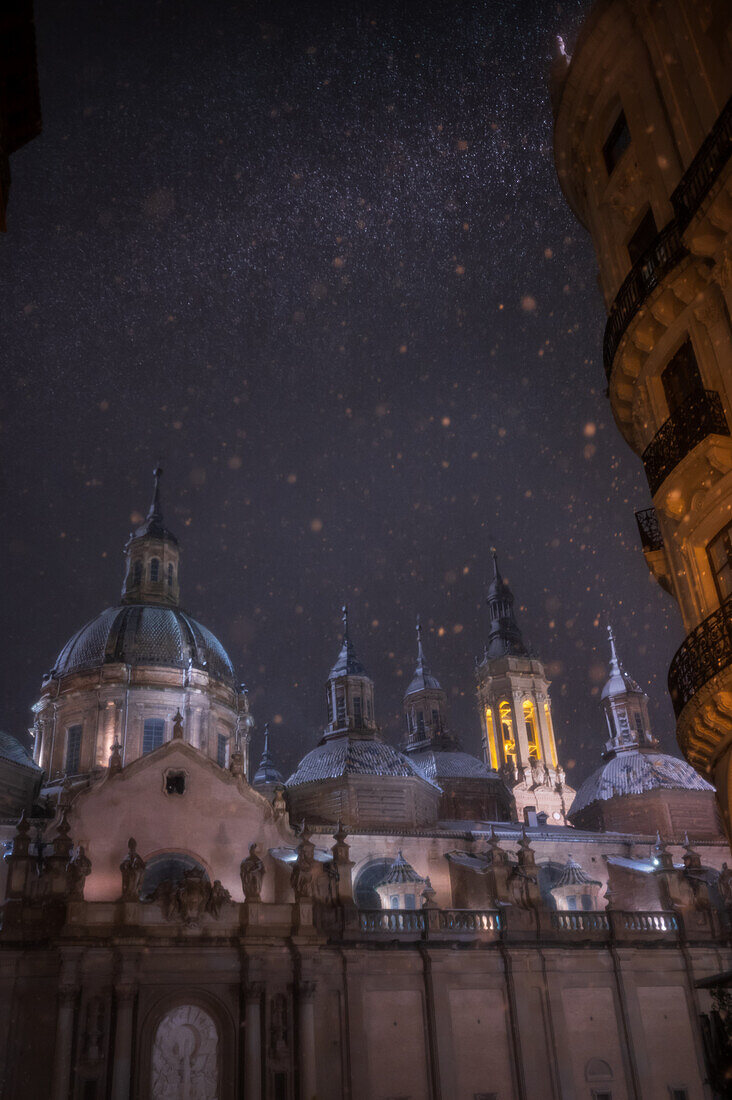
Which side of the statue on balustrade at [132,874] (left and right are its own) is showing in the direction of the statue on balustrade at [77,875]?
right

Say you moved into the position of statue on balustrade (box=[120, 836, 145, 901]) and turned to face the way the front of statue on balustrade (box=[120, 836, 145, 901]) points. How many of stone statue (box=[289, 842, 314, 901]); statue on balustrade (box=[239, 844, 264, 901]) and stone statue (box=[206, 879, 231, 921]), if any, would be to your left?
3

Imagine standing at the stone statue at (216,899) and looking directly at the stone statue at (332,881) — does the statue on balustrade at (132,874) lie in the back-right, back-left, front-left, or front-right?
back-left

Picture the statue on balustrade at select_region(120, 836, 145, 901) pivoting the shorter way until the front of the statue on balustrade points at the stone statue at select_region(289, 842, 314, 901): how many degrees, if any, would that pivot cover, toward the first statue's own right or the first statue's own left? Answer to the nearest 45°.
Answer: approximately 90° to the first statue's own left

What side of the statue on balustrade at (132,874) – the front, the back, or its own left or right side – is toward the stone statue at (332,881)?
left

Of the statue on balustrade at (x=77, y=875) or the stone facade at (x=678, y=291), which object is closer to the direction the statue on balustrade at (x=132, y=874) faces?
the stone facade

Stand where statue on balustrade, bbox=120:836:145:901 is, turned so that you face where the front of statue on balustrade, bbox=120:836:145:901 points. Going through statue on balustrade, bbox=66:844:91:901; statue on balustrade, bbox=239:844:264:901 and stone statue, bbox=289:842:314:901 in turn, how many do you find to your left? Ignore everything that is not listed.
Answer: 2

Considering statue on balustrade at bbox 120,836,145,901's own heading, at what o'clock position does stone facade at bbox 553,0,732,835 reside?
The stone facade is roughly at 11 o'clock from the statue on balustrade.

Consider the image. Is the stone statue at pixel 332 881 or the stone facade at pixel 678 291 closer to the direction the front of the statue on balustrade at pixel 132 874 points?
the stone facade

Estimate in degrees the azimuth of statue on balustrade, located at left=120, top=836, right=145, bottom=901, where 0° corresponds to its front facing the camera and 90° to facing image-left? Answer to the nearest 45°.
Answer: approximately 0°

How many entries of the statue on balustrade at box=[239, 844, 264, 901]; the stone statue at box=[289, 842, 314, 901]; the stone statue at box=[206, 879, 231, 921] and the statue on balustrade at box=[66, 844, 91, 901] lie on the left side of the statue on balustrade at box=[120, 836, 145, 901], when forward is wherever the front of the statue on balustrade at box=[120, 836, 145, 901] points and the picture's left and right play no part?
3

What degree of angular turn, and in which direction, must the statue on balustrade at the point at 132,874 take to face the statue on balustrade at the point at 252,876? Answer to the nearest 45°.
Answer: approximately 90° to its left

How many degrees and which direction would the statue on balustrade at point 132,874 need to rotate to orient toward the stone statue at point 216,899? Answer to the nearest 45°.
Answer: approximately 90° to its left
